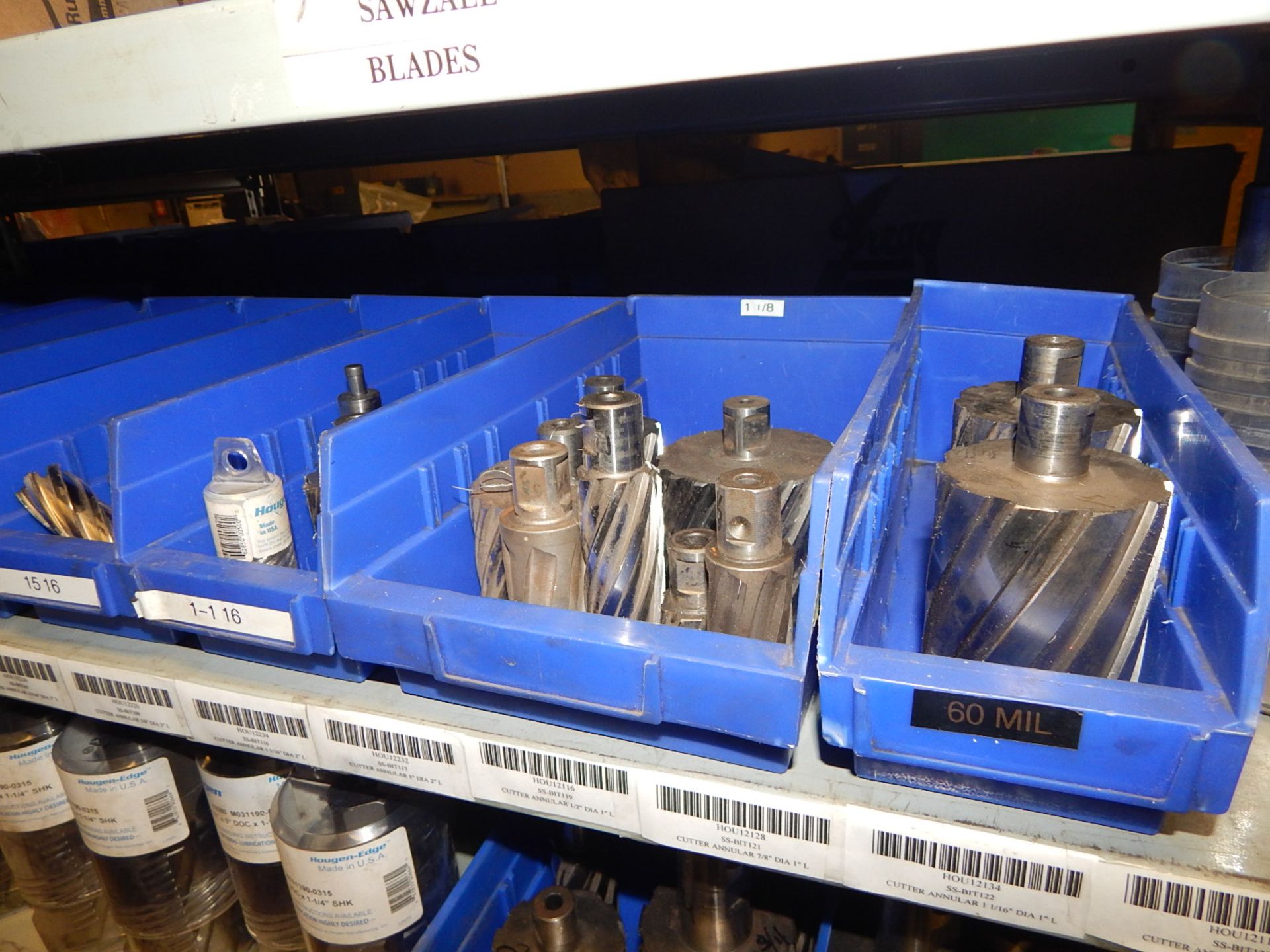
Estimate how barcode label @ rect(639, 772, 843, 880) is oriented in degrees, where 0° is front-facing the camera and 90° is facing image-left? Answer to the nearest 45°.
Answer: approximately 0°

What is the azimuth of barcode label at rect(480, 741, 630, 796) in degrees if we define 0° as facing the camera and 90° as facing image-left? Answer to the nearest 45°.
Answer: approximately 45°

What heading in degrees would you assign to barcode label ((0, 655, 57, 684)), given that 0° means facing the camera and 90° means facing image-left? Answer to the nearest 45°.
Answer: approximately 0°

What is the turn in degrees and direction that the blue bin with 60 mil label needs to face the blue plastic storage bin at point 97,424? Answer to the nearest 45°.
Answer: approximately 90° to its right
